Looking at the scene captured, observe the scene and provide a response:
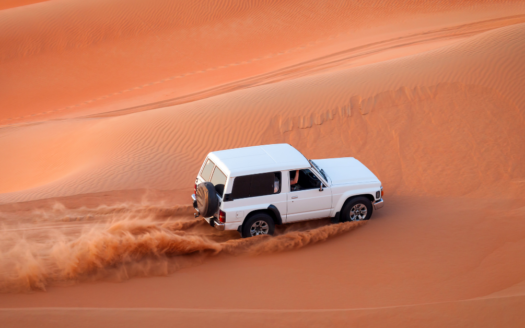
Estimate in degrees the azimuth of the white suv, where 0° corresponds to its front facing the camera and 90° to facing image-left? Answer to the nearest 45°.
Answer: approximately 225°
